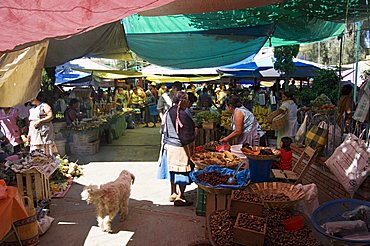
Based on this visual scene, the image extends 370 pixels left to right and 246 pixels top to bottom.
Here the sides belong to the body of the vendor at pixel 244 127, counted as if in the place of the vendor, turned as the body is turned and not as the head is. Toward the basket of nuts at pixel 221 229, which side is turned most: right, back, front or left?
left

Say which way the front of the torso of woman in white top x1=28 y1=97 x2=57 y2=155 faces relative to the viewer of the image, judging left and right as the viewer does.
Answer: facing the viewer and to the left of the viewer

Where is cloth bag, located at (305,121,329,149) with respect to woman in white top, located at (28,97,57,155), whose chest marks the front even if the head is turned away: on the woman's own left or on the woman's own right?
on the woman's own left

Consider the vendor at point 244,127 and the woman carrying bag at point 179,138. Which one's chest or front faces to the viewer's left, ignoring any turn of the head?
the vendor

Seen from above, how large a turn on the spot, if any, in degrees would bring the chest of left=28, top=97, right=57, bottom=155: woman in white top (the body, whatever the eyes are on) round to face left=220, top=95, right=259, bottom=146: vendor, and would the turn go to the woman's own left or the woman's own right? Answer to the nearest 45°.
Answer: approximately 90° to the woman's own left

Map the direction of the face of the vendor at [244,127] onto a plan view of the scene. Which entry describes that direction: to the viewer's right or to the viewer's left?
to the viewer's left

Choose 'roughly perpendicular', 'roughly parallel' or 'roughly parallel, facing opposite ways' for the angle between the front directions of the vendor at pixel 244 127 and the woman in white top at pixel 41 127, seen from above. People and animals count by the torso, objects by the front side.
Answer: roughly perpendicular

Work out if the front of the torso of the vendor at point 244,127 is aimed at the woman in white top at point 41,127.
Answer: yes

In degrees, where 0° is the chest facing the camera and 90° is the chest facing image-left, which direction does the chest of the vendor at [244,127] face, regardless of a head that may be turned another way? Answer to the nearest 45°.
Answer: approximately 90°

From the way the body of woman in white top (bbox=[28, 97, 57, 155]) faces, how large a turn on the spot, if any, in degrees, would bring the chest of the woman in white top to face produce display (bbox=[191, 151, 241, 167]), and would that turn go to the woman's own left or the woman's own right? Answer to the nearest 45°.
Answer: approximately 90° to the woman's own left

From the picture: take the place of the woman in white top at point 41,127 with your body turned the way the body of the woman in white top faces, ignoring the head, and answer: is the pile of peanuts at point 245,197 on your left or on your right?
on your left
